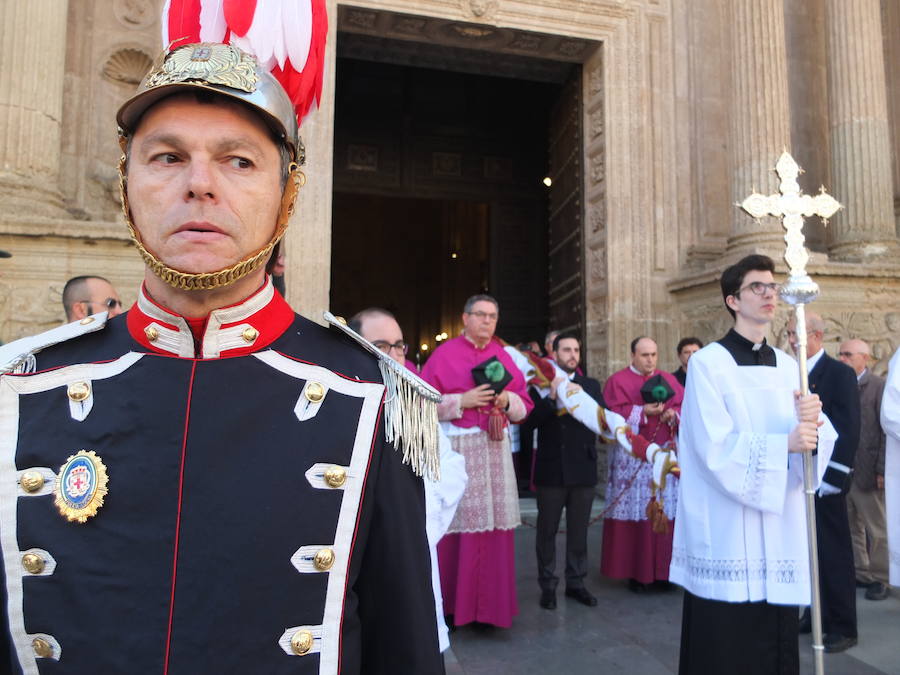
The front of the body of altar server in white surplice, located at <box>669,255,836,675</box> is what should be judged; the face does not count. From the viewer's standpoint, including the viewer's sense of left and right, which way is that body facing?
facing the viewer and to the right of the viewer

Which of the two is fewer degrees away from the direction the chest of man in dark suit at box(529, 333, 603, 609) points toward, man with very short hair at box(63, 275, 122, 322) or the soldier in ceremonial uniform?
the soldier in ceremonial uniform

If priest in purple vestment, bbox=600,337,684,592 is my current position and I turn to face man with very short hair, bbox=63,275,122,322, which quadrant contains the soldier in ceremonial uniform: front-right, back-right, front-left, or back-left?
front-left

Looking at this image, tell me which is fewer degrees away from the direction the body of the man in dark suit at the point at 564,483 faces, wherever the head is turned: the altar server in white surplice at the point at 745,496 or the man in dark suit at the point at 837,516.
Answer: the altar server in white surplice

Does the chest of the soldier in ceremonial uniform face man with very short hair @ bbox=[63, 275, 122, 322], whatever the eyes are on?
no

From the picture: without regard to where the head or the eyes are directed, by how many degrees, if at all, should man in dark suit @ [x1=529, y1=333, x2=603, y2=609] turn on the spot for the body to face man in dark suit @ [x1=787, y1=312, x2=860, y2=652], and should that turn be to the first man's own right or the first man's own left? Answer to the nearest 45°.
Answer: approximately 90° to the first man's own left

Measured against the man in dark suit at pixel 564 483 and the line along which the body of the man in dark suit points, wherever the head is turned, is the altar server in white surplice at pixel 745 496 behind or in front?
in front

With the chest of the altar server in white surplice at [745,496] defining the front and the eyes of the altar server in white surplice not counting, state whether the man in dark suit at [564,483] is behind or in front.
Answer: behind

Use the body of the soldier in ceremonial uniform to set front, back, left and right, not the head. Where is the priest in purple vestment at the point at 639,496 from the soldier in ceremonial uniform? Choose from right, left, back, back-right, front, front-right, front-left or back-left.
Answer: back-left

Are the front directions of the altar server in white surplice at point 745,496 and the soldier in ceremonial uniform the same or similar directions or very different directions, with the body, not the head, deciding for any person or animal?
same or similar directions

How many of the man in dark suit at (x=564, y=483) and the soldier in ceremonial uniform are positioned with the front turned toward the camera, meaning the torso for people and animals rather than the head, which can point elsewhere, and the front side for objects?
2

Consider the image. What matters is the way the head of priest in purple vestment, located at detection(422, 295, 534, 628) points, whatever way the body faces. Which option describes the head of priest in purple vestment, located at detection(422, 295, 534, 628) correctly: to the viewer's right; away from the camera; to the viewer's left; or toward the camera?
toward the camera

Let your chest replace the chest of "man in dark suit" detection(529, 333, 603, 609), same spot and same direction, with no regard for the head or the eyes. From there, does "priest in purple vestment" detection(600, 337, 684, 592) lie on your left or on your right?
on your left

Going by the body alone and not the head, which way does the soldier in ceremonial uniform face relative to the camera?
toward the camera

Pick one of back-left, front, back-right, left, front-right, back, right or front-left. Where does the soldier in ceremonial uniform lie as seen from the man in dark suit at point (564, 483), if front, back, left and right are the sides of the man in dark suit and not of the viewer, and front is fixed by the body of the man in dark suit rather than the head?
front

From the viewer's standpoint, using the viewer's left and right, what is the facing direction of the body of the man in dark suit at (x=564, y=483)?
facing the viewer

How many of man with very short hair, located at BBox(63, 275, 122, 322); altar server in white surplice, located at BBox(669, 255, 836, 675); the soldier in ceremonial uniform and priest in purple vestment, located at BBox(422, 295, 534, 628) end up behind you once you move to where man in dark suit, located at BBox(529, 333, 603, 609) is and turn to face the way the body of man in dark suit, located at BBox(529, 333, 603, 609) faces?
0
